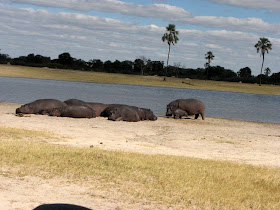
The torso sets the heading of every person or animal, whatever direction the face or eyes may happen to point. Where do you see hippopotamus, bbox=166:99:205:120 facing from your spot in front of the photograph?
facing to the left of the viewer

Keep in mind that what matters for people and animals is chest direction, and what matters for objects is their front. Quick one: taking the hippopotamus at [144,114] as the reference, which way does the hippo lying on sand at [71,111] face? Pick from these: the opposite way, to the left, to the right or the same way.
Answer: the opposite way

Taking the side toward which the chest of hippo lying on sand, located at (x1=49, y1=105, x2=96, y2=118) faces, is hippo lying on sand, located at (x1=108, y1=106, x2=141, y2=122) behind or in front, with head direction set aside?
behind

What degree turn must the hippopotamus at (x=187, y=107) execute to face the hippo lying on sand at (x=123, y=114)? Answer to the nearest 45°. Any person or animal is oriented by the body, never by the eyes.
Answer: approximately 45° to its left

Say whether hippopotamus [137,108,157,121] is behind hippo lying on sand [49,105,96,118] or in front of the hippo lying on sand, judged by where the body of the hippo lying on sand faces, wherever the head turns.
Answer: behind

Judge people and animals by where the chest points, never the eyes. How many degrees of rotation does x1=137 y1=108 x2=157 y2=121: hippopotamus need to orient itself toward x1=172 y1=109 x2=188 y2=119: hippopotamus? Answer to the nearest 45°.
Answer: approximately 45° to its left

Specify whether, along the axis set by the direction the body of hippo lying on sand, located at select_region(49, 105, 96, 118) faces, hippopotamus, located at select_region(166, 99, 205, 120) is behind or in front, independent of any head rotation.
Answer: behind

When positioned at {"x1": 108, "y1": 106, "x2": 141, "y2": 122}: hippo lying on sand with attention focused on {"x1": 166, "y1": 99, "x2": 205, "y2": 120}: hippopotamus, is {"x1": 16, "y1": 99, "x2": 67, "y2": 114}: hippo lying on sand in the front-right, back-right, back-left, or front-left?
back-left

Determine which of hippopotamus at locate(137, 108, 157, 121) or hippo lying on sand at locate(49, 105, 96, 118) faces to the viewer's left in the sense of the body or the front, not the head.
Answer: the hippo lying on sand

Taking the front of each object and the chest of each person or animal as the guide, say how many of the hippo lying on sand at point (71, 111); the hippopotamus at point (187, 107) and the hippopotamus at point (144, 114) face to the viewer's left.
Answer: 2

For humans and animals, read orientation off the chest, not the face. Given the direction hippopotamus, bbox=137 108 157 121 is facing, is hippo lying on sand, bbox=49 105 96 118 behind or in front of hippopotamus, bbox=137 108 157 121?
behind

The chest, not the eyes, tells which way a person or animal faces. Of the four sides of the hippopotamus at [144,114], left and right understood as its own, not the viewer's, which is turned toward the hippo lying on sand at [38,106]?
back

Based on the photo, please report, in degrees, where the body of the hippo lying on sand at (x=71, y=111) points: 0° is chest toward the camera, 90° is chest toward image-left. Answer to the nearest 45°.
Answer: approximately 90°

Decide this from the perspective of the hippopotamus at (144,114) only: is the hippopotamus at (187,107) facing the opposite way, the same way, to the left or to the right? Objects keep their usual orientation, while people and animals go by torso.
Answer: the opposite way

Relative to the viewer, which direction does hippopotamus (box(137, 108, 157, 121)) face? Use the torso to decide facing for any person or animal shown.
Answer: to the viewer's right

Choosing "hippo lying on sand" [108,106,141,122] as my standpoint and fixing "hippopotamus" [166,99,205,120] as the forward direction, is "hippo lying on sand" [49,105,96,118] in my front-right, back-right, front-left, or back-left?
back-left
